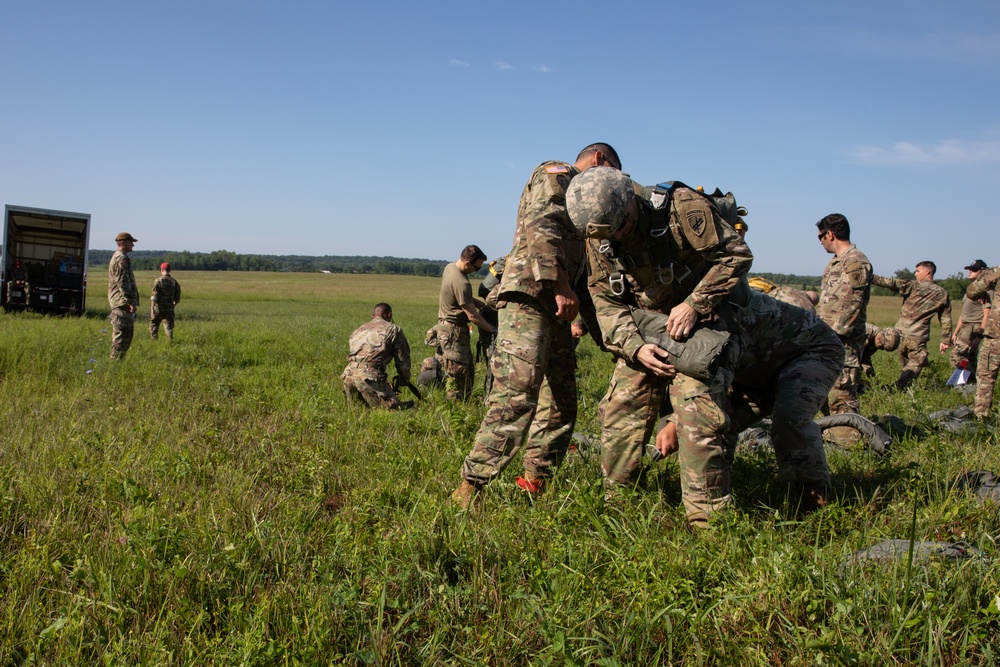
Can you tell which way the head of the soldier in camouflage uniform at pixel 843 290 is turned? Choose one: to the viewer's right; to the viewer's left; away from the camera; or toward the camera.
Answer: to the viewer's left

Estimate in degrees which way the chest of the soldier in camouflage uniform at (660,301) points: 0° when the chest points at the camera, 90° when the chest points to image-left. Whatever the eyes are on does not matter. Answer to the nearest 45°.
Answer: approximately 45°

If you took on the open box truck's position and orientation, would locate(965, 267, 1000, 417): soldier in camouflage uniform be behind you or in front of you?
behind

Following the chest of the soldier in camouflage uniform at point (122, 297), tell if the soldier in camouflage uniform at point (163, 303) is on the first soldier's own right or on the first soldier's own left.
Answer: on the first soldier's own left

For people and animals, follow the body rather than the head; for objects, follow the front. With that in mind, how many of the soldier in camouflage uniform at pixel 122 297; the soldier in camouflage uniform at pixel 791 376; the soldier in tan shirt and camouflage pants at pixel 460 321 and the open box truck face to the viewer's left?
1

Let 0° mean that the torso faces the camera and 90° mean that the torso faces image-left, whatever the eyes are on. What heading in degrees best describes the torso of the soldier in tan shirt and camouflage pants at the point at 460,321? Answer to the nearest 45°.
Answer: approximately 270°

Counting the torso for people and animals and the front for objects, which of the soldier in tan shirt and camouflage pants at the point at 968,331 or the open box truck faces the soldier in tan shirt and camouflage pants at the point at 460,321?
the soldier in tan shirt and camouflage pants at the point at 968,331

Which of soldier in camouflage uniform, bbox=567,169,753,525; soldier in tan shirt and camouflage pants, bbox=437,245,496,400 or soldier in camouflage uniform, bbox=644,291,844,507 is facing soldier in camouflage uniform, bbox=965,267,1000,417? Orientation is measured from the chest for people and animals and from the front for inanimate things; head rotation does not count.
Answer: soldier in tan shirt and camouflage pants, bbox=437,245,496,400

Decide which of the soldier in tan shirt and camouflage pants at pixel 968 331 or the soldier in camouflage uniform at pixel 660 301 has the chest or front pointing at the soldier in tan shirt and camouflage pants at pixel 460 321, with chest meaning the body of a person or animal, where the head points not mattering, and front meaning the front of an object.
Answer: the soldier in tan shirt and camouflage pants at pixel 968 331

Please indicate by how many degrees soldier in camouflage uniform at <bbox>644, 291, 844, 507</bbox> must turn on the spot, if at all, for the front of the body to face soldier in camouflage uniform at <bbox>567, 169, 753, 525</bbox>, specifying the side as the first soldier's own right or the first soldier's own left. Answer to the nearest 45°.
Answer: approximately 45° to the first soldier's own left

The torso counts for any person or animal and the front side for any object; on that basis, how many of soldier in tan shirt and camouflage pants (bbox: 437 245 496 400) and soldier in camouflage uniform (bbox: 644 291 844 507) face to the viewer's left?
1

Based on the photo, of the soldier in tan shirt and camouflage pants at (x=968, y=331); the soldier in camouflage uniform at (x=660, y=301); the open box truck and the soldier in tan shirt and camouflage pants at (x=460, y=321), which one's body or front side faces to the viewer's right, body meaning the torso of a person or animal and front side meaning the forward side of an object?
the soldier in tan shirt and camouflage pants at (x=460, y=321)

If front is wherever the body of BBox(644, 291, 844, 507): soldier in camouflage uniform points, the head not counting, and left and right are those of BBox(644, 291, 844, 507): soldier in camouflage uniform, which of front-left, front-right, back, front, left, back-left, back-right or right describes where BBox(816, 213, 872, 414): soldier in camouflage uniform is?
right

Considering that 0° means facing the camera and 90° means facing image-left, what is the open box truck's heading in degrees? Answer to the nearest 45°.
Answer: approximately 180°
